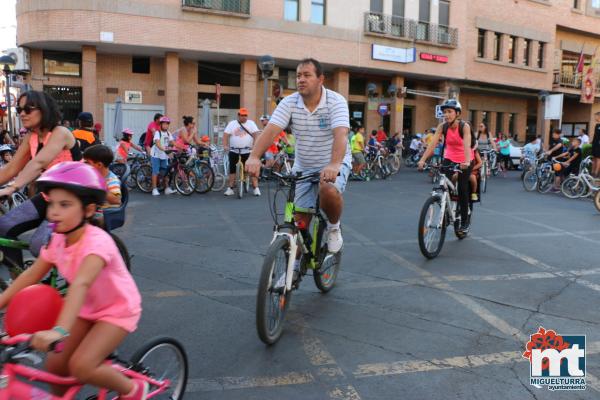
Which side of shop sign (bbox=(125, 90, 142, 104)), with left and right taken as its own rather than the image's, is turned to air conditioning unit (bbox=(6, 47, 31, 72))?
right

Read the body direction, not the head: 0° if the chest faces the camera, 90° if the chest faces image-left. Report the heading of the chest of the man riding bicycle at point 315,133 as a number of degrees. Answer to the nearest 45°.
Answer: approximately 45°

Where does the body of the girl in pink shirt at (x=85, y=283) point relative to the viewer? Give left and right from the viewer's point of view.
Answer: facing the viewer and to the left of the viewer

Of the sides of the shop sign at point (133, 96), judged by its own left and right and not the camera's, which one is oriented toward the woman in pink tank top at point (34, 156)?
front

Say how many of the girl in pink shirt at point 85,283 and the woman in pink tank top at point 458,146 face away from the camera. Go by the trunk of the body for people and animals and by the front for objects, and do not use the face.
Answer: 0

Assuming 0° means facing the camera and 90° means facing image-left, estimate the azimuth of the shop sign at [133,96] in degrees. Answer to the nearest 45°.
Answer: approximately 0°

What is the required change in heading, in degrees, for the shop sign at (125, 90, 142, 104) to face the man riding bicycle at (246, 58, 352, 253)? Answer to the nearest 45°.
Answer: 0° — it already faces them

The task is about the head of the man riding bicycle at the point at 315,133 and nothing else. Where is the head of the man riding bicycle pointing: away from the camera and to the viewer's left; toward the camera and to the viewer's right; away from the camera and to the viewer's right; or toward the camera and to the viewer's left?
toward the camera and to the viewer's left

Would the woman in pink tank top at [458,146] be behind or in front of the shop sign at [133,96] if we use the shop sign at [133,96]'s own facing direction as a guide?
in front

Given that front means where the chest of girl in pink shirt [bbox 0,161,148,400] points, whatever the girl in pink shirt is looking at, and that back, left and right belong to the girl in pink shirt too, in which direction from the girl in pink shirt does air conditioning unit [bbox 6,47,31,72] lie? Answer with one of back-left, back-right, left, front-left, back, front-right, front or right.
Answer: back-right

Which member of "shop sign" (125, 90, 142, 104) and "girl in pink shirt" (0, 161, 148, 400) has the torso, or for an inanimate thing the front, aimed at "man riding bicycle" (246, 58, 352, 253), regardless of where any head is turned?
the shop sign

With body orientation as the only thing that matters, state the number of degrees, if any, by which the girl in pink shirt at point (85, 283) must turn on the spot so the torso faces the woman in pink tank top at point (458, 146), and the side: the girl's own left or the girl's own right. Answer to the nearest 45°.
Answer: approximately 180°
